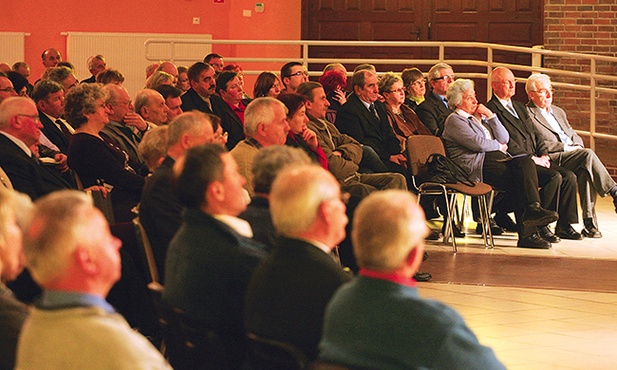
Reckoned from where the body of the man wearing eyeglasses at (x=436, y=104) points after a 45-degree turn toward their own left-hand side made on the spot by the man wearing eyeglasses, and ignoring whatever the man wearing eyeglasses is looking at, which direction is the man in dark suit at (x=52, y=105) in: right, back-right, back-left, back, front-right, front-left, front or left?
back-right

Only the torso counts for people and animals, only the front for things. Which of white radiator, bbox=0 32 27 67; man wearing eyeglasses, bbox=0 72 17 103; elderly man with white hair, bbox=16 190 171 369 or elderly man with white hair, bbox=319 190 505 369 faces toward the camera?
the white radiator

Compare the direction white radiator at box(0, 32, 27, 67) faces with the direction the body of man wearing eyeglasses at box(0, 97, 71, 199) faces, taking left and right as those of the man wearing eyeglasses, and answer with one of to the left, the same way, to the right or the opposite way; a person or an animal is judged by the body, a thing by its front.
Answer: to the right

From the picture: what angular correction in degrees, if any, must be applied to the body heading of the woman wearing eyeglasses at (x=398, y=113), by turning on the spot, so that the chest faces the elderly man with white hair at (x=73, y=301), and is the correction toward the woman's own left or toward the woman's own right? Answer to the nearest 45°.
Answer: approximately 45° to the woman's own right

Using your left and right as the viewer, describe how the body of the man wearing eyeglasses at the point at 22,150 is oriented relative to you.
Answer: facing to the right of the viewer

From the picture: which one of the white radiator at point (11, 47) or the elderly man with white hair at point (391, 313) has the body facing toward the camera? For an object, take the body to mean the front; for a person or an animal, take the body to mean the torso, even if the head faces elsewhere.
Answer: the white radiator

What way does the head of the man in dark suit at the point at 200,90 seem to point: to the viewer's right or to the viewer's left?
to the viewer's right

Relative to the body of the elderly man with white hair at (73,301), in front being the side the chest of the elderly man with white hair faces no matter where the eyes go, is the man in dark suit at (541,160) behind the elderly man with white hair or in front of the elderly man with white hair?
in front

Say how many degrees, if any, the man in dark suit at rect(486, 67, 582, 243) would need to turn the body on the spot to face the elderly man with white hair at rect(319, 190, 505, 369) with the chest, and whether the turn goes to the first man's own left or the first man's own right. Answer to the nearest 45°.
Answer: approximately 45° to the first man's own right

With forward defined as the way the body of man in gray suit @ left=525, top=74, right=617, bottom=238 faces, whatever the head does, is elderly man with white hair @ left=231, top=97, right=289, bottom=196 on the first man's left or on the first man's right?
on the first man's right

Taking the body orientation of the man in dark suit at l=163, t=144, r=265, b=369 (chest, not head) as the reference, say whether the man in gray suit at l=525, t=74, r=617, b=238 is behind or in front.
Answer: in front

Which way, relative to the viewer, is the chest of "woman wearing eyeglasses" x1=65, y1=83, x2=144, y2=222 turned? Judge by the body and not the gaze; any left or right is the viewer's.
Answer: facing to the right of the viewer

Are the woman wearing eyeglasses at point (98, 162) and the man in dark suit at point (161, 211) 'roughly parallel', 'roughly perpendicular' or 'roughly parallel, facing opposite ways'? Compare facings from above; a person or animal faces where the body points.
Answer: roughly parallel
